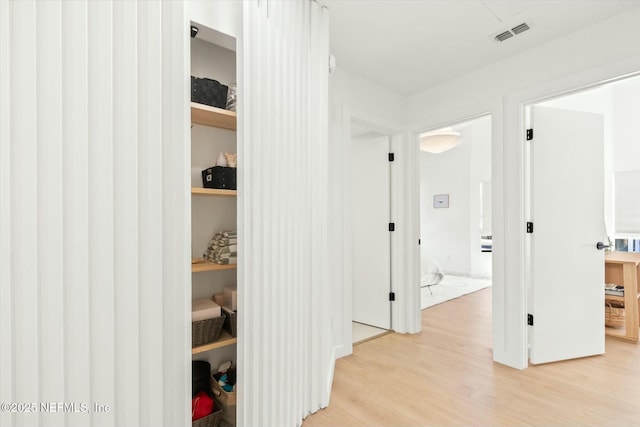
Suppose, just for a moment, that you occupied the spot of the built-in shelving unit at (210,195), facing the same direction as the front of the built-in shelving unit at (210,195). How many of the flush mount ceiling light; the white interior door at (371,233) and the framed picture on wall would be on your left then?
3

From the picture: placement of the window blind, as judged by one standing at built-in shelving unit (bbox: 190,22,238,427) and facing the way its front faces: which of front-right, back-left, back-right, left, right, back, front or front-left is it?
front-left

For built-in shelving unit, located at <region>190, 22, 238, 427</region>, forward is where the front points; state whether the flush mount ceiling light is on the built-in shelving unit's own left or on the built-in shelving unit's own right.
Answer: on the built-in shelving unit's own left

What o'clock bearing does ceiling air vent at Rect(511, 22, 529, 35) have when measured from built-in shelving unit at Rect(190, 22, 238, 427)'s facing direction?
The ceiling air vent is roughly at 11 o'clock from the built-in shelving unit.

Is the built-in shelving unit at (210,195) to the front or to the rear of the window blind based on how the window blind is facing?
to the front

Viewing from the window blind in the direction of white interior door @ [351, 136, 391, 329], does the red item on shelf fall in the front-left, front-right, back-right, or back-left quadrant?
front-left

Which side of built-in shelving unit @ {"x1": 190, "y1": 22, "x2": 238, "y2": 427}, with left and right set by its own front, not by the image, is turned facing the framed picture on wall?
left

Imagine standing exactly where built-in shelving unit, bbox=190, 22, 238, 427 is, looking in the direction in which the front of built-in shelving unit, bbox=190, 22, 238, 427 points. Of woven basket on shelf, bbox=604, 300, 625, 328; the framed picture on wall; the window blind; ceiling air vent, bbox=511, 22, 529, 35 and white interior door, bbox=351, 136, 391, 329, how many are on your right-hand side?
0

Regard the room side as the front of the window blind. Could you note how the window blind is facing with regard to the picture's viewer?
facing the viewer and to the left of the viewer

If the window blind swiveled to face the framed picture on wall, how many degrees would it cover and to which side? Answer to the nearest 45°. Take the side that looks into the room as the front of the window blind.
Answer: approximately 45° to its right

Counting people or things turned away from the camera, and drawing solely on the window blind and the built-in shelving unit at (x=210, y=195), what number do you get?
0

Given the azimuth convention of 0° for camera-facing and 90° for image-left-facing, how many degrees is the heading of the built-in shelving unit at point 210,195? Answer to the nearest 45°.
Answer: approximately 315°

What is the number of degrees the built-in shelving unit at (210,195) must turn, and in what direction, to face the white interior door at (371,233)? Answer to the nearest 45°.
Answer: approximately 90° to its left

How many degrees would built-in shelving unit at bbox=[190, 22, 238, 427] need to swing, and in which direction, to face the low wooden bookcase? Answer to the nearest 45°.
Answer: approximately 45° to its left
